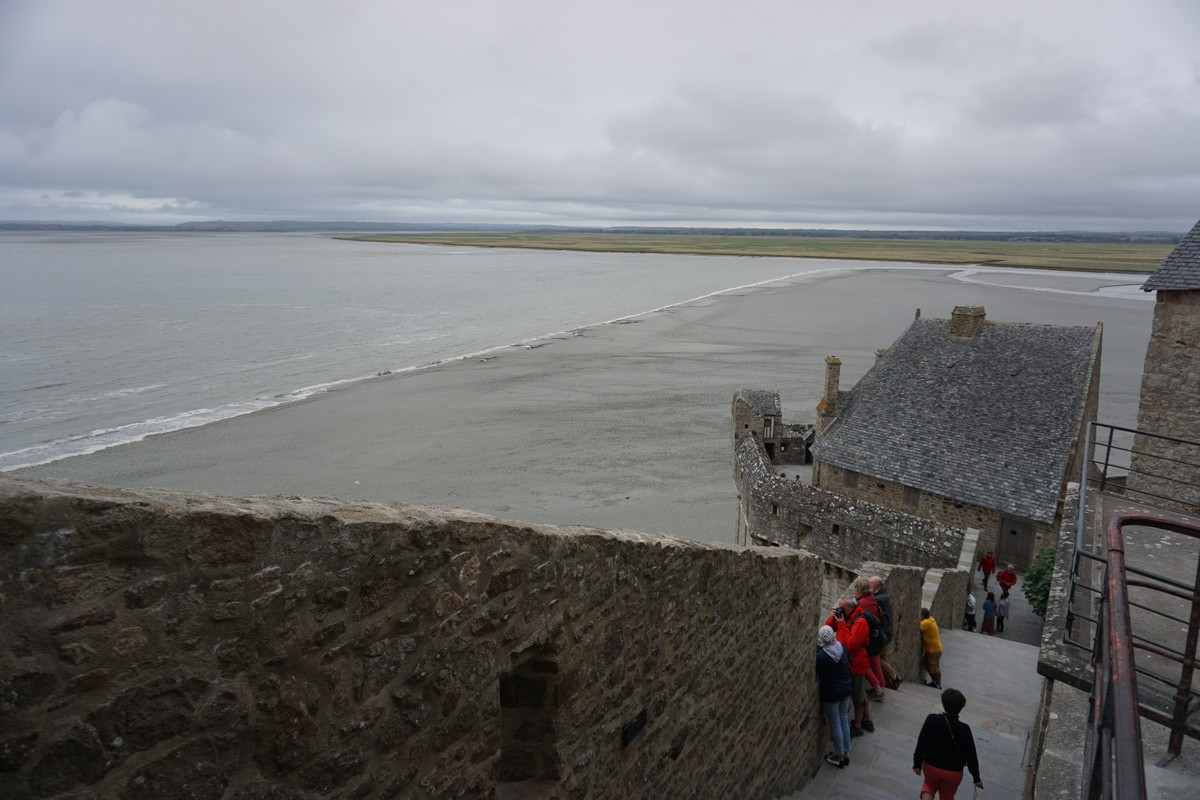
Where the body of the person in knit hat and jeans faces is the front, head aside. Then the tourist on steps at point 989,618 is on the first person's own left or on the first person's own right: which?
on the first person's own right

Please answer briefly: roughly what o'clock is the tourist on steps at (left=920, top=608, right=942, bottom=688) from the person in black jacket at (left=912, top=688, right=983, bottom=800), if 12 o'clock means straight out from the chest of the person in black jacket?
The tourist on steps is roughly at 12 o'clock from the person in black jacket.

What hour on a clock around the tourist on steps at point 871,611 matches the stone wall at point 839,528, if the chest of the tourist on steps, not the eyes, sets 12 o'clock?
The stone wall is roughly at 3 o'clock from the tourist on steps.

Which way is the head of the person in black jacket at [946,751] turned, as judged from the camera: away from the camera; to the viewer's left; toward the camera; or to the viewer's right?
away from the camera

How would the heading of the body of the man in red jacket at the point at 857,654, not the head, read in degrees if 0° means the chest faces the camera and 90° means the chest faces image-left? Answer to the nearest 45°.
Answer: approximately 90°

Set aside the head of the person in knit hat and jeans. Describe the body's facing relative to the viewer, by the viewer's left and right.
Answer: facing away from the viewer and to the left of the viewer

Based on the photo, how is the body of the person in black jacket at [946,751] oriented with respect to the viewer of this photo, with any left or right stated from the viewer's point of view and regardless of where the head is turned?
facing away from the viewer

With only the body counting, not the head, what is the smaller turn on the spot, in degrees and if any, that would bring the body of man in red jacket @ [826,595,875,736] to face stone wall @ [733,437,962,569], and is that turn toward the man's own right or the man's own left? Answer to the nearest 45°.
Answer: approximately 90° to the man's own right

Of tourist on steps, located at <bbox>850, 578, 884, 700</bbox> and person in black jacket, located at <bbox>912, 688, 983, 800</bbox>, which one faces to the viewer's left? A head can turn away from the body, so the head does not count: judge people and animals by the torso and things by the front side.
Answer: the tourist on steps

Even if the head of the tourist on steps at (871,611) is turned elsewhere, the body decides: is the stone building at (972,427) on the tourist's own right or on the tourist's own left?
on the tourist's own right

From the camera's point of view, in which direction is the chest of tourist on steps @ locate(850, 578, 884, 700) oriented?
to the viewer's left

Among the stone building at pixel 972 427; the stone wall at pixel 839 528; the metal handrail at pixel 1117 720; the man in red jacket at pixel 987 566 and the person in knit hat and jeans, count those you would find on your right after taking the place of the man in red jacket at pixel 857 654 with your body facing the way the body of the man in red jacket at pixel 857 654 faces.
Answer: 3
